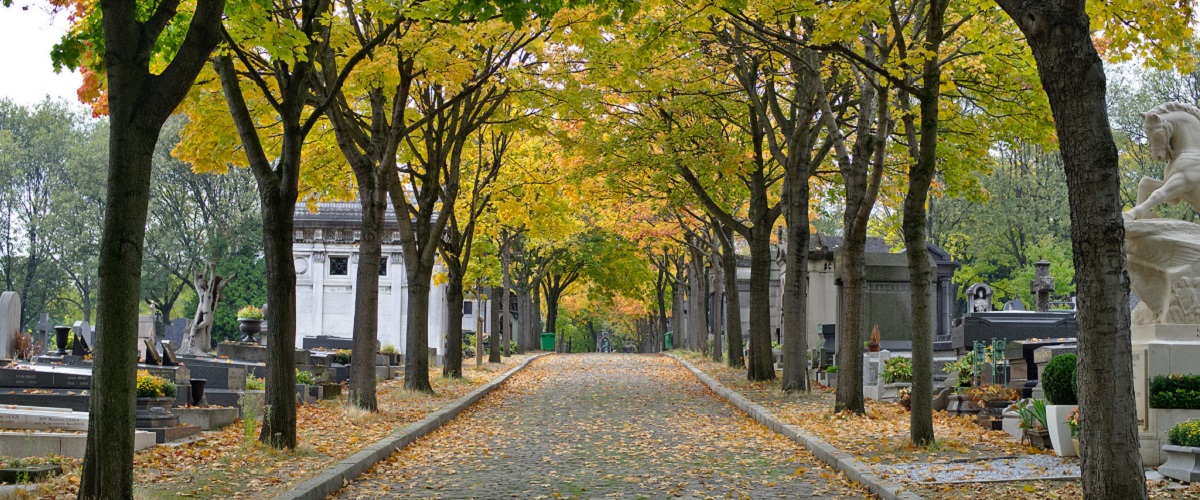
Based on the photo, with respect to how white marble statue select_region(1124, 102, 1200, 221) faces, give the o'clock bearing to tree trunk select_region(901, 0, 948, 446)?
The tree trunk is roughly at 12 o'clock from the white marble statue.

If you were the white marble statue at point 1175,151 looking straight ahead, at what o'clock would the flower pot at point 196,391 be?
The flower pot is roughly at 12 o'clock from the white marble statue.

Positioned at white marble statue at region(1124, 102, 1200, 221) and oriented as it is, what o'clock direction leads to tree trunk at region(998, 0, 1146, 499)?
The tree trunk is roughly at 9 o'clock from the white marble statue.

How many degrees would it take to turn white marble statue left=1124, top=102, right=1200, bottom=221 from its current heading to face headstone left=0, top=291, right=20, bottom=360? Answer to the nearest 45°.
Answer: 0° — it already faces it

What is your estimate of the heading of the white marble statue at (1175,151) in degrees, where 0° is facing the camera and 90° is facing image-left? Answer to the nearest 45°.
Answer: approximately 90°

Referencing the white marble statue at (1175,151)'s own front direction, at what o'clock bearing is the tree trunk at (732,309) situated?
The tree trunk is roughly at 2 o'clock from the white marble statue.

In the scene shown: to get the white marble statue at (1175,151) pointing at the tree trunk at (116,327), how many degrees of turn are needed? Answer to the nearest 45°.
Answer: approximately 45° to its left

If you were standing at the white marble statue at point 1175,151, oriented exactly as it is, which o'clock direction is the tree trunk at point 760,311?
The tree trunk is roughly at 2 o'clock from the white marble statue.

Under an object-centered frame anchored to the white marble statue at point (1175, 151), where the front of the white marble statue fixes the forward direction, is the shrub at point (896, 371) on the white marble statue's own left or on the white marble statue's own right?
on the white marble statue's own right

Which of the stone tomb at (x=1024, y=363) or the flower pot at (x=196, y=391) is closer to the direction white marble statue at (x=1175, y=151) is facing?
the flower pot
